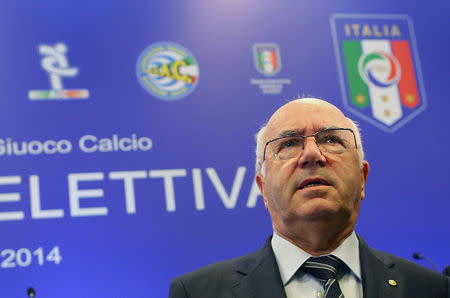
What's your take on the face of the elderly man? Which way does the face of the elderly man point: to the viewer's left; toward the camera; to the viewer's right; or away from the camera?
toward the camera

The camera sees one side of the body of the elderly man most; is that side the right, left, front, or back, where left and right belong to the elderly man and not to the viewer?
front
